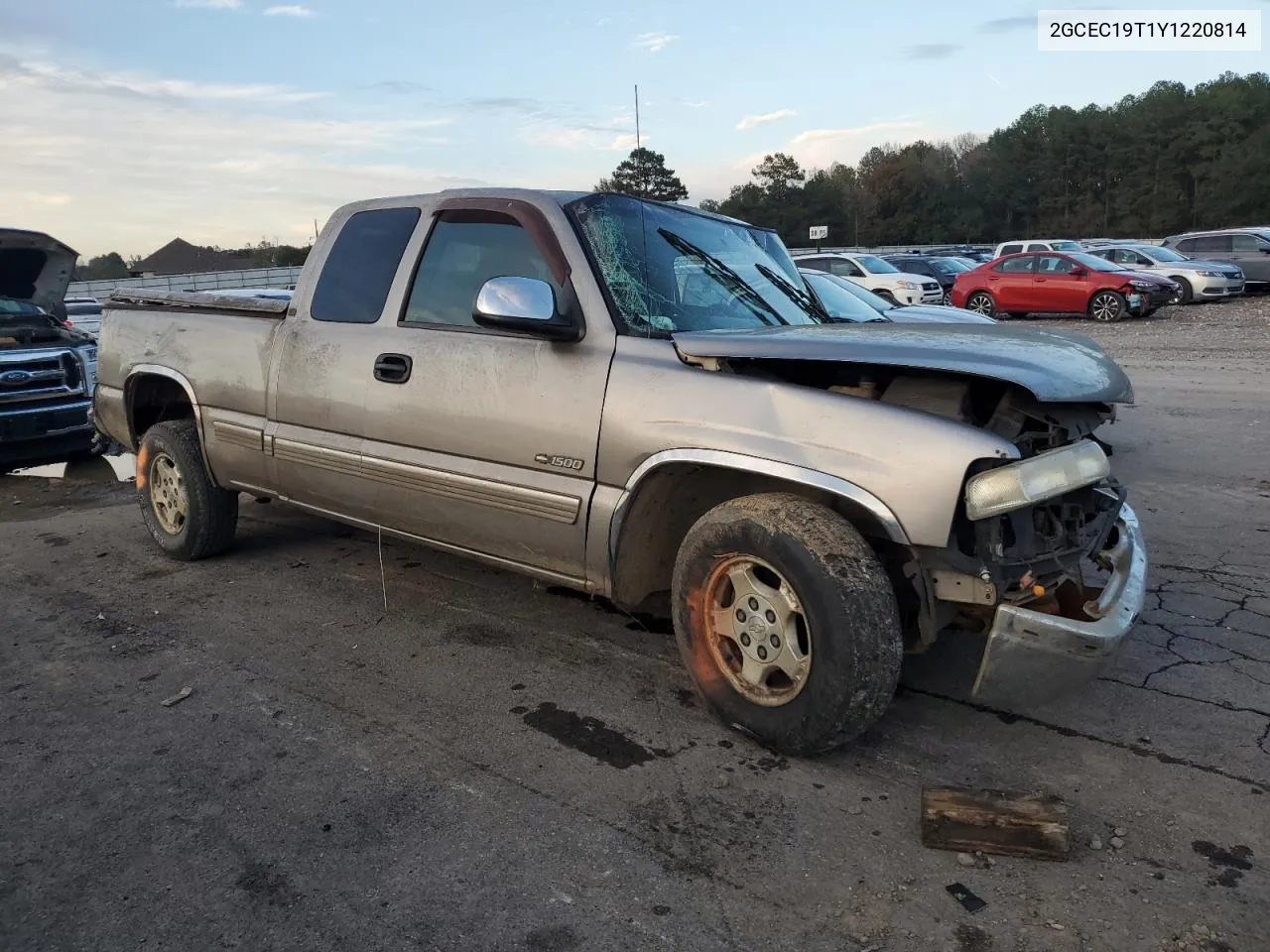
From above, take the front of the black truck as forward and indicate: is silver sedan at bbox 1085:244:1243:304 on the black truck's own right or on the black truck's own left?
on the black truck's own left

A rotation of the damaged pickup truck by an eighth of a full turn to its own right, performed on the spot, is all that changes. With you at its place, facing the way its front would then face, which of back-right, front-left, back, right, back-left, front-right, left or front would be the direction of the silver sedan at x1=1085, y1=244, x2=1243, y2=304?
back-left

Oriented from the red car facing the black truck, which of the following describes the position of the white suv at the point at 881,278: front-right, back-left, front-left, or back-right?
back-right

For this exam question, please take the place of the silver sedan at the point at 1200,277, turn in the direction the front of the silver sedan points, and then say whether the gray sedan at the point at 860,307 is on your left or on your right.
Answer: on your right

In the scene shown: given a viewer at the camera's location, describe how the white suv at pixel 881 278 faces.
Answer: facing the viewer and to the right of the viewer

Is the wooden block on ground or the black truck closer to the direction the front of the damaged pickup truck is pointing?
the wooden block on ground

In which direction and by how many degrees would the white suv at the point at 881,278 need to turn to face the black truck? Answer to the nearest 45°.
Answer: approximately 90° to its right

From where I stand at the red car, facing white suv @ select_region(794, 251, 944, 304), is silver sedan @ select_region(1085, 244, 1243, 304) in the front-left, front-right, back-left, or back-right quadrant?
back-right

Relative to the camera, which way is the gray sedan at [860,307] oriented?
to the viewer's right

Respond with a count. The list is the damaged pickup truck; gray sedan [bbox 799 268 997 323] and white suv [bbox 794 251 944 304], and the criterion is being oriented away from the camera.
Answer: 0
